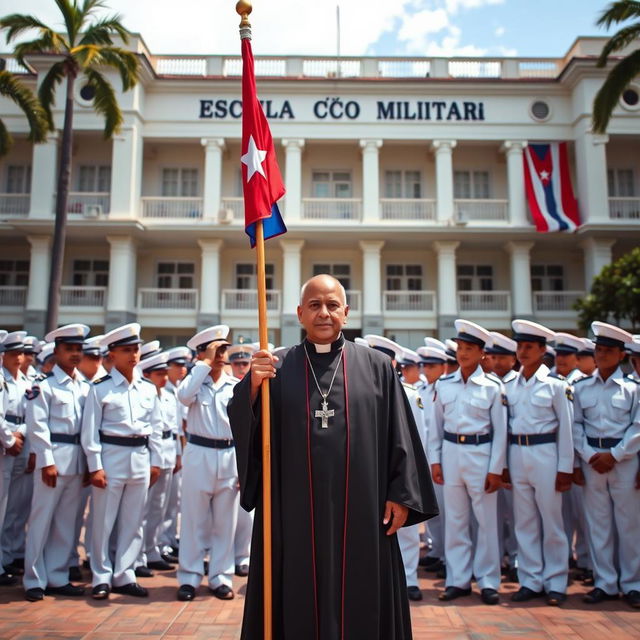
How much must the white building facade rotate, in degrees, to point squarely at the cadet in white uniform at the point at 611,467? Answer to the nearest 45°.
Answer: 0° — it already faces them

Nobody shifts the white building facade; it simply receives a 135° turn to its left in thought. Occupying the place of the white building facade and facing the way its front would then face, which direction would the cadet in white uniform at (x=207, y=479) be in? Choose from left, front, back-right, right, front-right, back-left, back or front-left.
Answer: back-right

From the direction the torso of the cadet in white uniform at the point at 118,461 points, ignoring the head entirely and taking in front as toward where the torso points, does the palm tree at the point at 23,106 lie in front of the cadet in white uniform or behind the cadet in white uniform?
behind

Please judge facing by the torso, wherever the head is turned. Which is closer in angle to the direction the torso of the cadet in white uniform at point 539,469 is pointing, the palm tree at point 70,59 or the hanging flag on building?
the palm tree

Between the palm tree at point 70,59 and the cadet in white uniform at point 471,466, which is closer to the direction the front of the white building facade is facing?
the cadet in white uniform

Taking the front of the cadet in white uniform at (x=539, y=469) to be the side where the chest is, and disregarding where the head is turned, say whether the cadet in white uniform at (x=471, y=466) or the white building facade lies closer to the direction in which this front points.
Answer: the cadet in white uniform

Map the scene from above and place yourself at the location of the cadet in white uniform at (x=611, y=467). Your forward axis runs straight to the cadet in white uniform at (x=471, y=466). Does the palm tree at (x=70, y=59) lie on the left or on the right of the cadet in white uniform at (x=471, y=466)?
right

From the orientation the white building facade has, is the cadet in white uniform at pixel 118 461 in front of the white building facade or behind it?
in front

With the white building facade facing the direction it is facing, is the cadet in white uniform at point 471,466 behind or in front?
in front

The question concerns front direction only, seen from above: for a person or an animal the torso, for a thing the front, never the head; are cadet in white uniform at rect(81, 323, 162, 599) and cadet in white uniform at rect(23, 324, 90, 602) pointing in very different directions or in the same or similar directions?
same or similar directions

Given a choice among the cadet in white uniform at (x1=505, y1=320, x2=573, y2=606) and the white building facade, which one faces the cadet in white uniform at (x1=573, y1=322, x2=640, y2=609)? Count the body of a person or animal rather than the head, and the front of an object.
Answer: the white building facade

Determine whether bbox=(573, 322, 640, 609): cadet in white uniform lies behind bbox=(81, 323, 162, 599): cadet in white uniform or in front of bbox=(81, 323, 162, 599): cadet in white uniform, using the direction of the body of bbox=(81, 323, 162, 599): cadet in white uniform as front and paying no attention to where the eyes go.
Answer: in front

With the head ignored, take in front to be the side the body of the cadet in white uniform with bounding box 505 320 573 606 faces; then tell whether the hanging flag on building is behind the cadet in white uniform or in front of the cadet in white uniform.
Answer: behind

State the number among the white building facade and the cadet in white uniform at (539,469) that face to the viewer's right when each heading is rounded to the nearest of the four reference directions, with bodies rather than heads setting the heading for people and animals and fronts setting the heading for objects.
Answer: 0

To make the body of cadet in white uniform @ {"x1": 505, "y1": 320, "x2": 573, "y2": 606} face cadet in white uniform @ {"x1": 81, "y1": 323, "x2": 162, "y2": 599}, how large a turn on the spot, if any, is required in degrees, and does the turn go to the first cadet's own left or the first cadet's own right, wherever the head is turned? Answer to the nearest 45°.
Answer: approximately 45° to the first cadet's own right

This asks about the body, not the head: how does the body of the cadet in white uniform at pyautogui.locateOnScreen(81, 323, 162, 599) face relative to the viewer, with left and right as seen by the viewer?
facing the viewer and to the right of the viewer

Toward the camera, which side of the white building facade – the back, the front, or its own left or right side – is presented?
front
